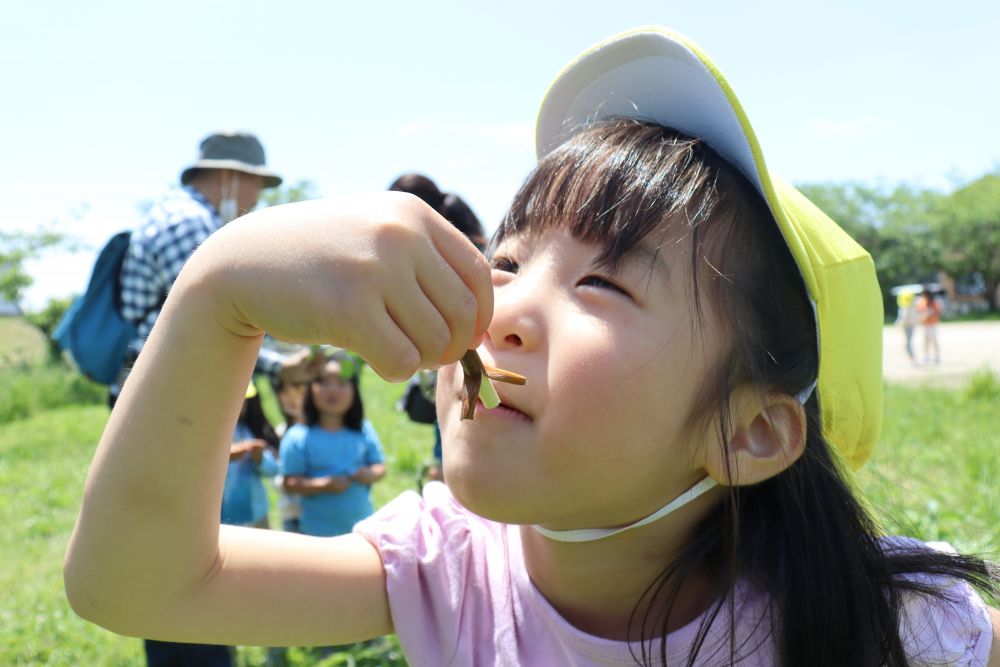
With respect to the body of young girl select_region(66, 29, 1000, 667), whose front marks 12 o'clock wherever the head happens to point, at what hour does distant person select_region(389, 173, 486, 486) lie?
The distant person is roughly at 4 o'clock from the young girl.

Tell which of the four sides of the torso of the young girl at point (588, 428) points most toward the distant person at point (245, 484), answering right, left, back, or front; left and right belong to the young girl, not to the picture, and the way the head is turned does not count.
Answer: back

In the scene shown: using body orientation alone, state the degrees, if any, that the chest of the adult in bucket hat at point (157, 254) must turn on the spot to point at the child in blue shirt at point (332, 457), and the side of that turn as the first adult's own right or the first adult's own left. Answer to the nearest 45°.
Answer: approximately 45° to the first adult's own left

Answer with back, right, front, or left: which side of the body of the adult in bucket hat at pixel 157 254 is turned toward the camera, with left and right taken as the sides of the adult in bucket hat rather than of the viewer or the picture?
right

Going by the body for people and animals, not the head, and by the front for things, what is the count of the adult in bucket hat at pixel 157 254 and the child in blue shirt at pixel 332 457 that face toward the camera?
1

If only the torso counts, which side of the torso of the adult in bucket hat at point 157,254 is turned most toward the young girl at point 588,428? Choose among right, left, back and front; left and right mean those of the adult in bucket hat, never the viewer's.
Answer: right

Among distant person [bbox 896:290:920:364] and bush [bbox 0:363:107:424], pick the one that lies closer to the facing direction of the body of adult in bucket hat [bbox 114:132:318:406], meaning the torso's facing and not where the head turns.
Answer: the distant person

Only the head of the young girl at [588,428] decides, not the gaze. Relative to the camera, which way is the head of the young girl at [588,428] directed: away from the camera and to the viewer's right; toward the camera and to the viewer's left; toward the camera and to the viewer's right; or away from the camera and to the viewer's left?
toward the camera and to the viewer's left

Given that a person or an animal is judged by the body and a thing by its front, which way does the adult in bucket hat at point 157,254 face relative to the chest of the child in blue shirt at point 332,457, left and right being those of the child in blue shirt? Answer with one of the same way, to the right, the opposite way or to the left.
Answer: to the left

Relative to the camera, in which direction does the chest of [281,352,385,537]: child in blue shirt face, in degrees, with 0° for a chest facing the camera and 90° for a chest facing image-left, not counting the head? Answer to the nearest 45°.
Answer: approximately 0°
